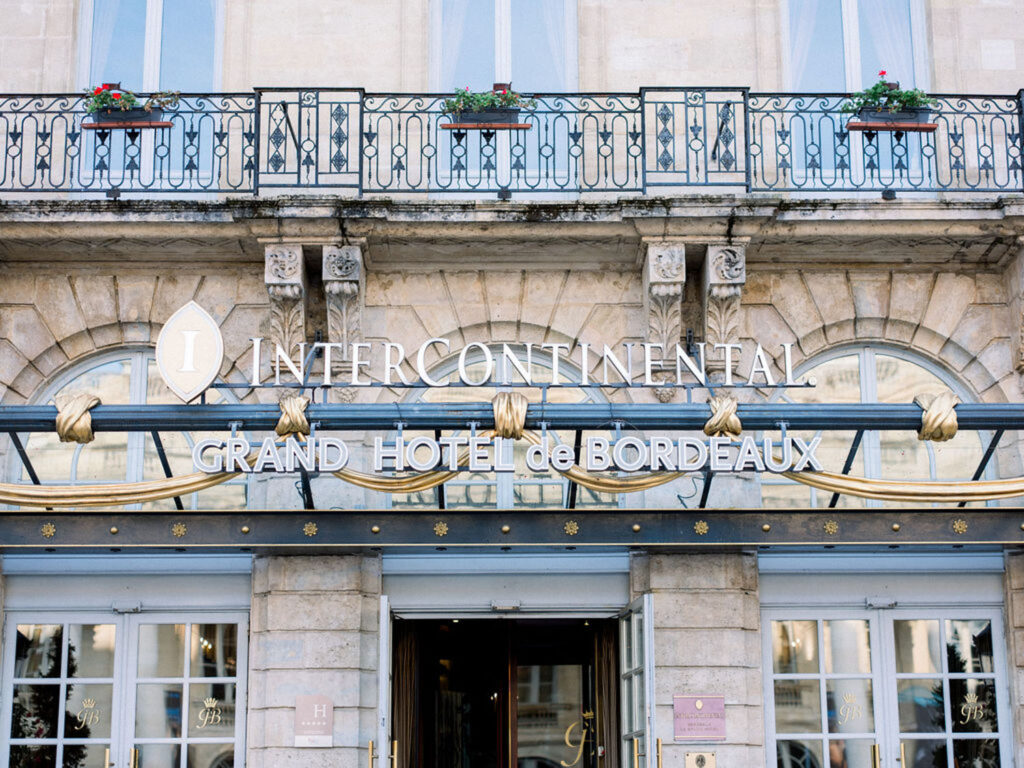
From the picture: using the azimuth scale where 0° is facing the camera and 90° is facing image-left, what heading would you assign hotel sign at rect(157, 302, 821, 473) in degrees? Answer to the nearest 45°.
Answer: approximately 0°

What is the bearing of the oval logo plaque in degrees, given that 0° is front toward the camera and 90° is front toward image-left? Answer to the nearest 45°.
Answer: approximately 0°

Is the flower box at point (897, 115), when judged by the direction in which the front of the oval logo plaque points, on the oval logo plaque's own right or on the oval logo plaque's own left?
on the oval logo plaque's own left
